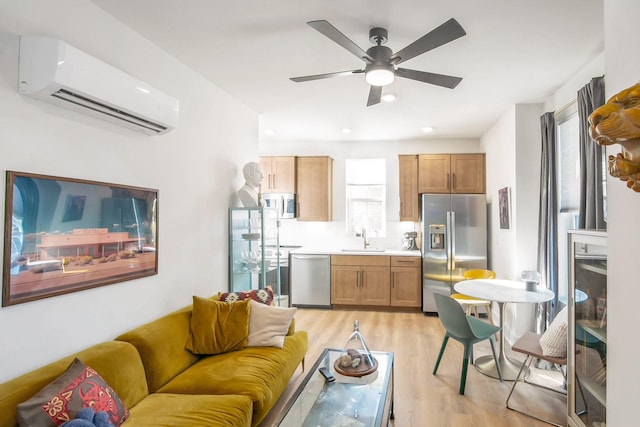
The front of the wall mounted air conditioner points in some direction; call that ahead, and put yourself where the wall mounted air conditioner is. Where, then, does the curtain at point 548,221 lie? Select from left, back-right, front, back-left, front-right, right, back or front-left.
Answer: front-left

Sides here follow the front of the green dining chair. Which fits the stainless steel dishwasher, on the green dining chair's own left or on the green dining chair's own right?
on the green dining chair's own left

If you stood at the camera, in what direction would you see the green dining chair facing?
facing away from the viewer and to the right of the viewer

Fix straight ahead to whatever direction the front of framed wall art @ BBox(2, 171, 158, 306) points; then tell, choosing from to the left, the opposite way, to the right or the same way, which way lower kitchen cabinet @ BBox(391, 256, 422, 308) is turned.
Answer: to the right

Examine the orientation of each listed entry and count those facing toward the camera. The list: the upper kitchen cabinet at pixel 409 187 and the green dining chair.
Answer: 1

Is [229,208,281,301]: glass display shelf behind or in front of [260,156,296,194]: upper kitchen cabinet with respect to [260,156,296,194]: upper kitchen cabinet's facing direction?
in front

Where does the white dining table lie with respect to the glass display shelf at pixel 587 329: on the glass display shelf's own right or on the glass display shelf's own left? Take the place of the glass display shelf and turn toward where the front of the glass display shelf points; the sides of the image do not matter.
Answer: on the glass display shelf's own right

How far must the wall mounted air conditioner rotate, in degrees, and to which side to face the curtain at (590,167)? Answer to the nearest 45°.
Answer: approximately 45° to its left

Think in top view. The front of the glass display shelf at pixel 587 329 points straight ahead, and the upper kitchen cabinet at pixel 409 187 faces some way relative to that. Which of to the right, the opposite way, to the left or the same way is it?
to the left

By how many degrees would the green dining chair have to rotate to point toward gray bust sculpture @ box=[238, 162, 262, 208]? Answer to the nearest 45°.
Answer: approximately 135° to its left
